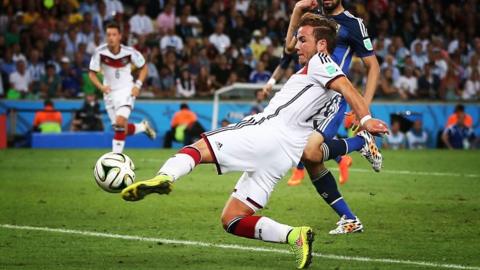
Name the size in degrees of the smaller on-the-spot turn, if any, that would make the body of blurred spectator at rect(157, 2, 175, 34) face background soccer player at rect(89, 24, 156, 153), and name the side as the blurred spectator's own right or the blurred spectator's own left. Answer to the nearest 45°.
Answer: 0° — they already face them

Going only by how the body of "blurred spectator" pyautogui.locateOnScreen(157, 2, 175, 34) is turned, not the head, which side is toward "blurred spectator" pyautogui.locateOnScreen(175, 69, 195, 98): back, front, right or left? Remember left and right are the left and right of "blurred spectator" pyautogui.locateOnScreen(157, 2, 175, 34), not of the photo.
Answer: front

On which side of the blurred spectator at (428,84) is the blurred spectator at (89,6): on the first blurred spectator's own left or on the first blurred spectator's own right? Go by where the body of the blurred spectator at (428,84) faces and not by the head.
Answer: on the first blurred spectator's own right

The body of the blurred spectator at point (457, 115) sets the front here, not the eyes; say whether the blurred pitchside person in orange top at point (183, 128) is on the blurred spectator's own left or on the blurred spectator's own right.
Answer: on the blurred spectator's own right

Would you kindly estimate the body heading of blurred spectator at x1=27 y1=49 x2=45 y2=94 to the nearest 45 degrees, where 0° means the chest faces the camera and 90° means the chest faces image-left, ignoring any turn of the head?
approximately 0°

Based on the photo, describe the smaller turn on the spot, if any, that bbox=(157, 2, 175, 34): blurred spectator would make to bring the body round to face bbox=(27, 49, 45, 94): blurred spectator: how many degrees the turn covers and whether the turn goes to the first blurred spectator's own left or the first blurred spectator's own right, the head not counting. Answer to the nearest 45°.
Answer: approximately 45° to the first blurred spectator's own right

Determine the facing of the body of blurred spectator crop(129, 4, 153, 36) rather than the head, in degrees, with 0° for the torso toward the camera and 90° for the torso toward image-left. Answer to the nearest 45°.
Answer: approximately 0°
